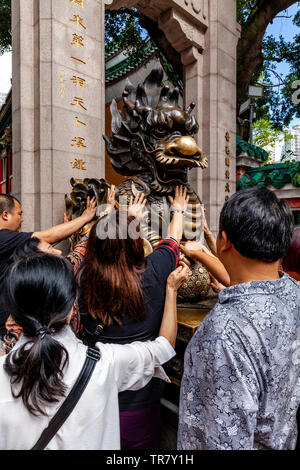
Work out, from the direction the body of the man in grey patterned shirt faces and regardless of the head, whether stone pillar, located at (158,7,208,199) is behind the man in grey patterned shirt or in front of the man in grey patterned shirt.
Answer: in front

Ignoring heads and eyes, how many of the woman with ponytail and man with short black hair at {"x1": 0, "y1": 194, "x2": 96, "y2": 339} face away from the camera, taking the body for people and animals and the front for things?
1

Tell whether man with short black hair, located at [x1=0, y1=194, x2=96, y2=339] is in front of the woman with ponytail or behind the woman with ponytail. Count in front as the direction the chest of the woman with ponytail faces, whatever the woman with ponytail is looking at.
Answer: in front

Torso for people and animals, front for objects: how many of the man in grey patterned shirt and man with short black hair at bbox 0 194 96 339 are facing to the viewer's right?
1

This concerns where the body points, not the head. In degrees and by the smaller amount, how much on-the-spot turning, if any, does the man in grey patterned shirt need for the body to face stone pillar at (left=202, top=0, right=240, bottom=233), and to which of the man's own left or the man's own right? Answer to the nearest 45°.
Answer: approximately 45° to the man's own right

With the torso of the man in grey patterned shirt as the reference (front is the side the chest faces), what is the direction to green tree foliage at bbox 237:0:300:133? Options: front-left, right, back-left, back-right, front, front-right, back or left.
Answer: front-right

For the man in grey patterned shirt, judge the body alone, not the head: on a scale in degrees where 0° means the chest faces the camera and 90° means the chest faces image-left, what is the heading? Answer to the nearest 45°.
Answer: approximately 135°

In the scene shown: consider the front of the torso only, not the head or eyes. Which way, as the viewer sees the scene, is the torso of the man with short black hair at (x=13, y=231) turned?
to the viewer's right

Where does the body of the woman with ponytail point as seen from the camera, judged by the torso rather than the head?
away from the camera

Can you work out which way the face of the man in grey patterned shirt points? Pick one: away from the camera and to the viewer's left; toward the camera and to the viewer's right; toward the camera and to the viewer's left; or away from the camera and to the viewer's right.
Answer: away from the camera and to the viewer's left

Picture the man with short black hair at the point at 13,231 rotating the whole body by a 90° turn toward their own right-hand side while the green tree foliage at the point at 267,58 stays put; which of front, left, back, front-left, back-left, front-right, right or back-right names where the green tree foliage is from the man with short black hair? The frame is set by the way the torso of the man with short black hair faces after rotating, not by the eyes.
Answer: back-left

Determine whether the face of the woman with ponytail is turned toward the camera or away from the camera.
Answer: away from the camera

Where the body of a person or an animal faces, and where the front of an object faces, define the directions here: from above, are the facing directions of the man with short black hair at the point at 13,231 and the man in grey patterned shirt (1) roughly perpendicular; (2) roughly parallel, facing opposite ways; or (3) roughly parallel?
roughly perpendicular

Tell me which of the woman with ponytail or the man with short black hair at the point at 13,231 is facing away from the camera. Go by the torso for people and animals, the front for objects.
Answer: the woman with ponytail
